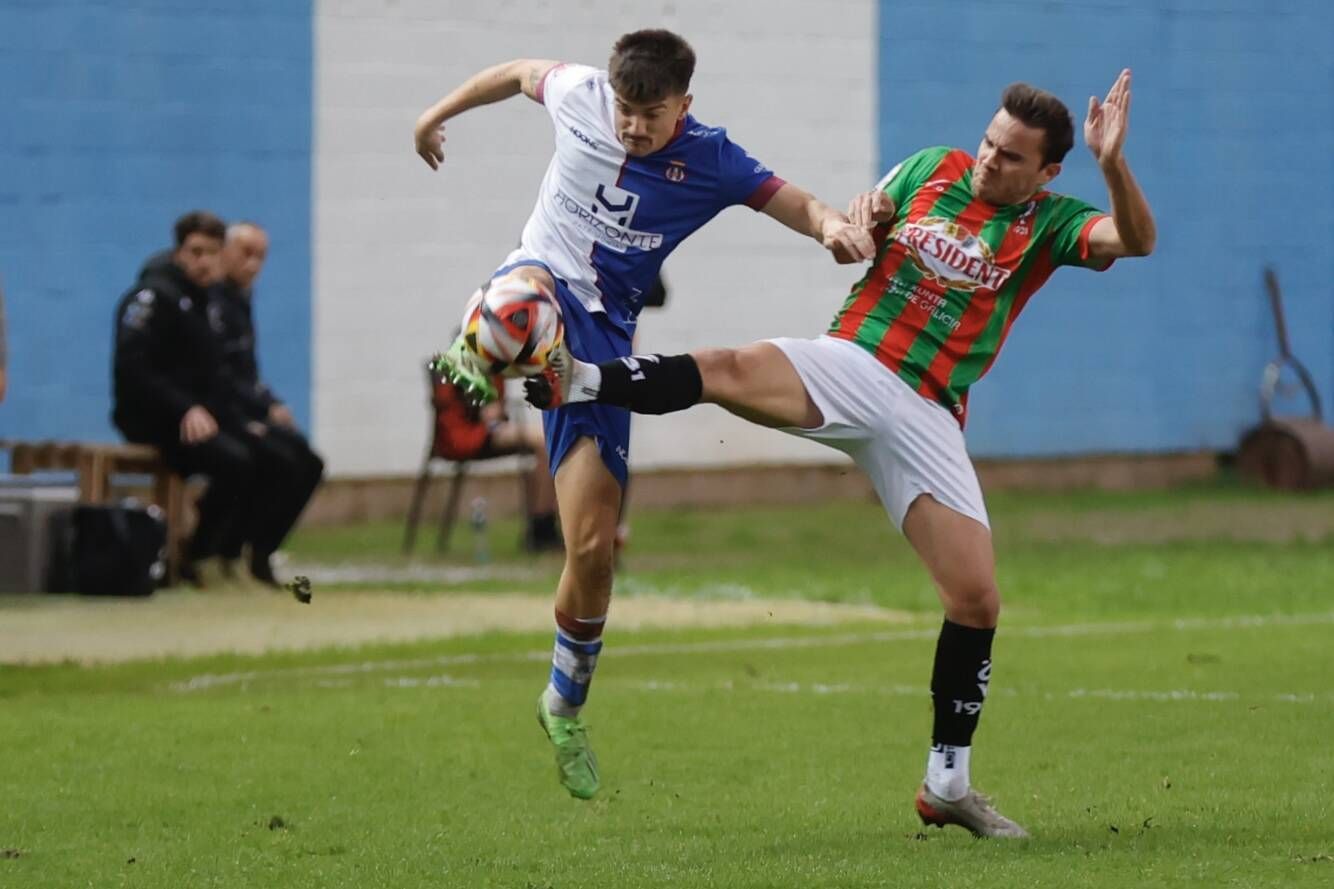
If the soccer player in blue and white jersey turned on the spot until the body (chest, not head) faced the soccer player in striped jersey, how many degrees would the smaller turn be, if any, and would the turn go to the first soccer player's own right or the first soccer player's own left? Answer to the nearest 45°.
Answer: approximately 45° to the first soccer player's own left

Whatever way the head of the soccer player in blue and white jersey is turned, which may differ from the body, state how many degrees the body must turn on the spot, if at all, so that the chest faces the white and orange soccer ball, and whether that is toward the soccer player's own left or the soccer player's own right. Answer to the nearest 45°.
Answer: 0° — they already face it

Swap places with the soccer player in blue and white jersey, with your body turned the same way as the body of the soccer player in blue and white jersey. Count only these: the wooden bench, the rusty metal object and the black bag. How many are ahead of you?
0

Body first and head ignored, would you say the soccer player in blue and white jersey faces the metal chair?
no

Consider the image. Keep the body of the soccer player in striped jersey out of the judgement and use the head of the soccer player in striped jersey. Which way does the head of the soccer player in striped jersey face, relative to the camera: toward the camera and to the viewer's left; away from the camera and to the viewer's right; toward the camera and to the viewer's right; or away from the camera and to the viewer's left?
toward the camera and to the viewer's left

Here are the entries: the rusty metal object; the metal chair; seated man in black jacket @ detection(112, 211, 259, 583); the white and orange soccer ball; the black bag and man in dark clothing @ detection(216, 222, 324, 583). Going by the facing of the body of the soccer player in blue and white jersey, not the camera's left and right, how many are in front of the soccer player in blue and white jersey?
1

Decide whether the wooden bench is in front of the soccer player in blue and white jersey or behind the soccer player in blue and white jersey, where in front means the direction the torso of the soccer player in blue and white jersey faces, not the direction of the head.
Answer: behind

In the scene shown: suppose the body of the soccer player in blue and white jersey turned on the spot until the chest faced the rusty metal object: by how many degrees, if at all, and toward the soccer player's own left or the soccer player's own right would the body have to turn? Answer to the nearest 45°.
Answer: approximately 135° to the soccer player's own left

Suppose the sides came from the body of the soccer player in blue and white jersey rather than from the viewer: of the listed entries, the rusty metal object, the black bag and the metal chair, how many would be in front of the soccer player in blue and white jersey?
0

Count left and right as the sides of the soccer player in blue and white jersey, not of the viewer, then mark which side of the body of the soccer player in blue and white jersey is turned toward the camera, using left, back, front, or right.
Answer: front

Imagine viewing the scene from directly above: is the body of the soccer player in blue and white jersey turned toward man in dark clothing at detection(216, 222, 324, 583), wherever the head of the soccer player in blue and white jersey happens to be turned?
no

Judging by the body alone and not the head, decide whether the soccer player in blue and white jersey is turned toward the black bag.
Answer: no

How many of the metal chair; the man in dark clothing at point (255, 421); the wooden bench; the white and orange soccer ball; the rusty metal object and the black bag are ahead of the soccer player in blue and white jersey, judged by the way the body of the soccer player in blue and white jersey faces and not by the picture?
1

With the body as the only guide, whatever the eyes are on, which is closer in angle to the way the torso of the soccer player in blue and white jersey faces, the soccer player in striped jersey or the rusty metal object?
the soccer player in striped jersey

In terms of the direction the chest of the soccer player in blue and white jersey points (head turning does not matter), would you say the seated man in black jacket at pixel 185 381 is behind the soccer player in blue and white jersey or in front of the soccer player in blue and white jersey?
behind
